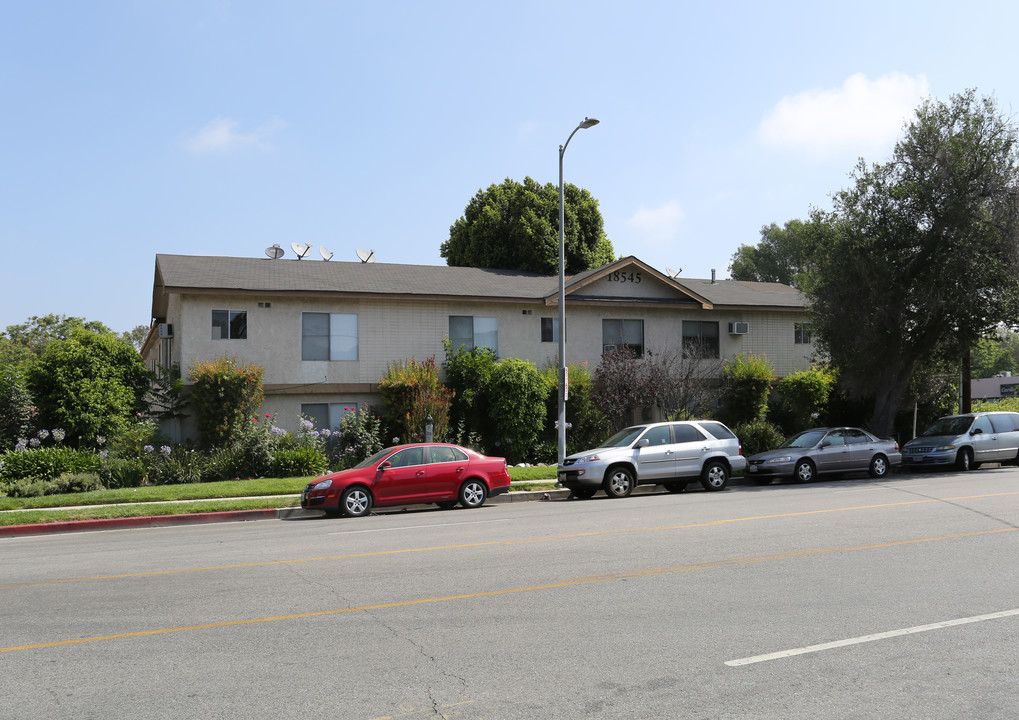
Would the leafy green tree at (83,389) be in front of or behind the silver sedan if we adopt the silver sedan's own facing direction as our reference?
in front

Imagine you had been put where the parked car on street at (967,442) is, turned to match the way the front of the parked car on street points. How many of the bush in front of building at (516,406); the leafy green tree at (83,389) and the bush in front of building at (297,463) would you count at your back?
0

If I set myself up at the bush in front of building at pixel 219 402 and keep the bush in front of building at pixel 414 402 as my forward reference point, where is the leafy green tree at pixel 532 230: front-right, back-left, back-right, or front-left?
front-left

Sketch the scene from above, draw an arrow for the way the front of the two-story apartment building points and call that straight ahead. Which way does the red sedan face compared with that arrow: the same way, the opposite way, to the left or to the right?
to the right

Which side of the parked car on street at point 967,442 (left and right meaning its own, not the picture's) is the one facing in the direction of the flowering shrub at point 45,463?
front

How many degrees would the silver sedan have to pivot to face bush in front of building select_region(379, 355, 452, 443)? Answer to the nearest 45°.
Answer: approximately 45° to its right

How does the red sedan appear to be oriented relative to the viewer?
to the viewer's left

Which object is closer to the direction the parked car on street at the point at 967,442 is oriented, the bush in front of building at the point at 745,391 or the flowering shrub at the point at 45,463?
the flowering shrub

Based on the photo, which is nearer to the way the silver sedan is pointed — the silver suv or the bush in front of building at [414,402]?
the silver suv

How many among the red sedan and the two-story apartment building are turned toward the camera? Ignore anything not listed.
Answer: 1

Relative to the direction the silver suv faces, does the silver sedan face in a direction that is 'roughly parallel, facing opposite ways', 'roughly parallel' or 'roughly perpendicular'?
roughly parallel

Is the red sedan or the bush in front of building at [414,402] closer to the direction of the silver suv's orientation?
the red sedan

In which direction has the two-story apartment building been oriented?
toward the camera

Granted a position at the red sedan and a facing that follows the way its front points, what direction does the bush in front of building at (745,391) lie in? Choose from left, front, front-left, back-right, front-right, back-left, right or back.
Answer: back-right

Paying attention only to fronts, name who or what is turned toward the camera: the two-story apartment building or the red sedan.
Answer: the two-story apartment building

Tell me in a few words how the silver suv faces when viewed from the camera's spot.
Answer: facing the viewer and to the left of the viewer

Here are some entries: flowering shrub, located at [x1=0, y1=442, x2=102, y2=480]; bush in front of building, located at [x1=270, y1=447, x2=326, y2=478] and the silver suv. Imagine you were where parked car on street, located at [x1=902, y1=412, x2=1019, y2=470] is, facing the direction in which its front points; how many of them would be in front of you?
3
